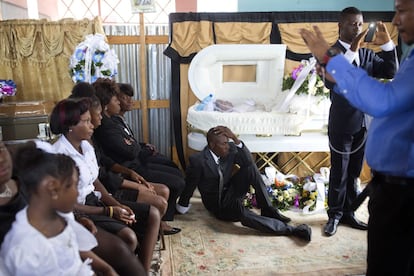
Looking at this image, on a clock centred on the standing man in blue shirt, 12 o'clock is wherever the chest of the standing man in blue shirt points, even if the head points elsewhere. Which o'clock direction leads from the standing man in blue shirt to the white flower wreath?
The white flower wreath is roughly at 1 o'clock from the standing man in blue shirt.

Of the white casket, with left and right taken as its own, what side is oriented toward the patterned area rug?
front

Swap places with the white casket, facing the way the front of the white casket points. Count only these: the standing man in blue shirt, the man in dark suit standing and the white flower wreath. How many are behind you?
0

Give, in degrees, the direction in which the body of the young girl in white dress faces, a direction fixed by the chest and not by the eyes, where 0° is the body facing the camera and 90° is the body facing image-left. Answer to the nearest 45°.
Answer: approximately 315°

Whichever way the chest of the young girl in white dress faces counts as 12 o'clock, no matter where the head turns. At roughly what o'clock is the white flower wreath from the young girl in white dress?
The white flower wreath is roughly at 8 o'clock from the young girl in white dress.

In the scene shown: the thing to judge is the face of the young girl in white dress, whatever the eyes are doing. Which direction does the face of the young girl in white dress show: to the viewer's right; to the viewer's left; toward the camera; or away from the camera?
to the viewer's right

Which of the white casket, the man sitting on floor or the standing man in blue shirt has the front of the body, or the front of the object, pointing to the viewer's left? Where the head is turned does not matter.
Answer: the standing man in blue shirt

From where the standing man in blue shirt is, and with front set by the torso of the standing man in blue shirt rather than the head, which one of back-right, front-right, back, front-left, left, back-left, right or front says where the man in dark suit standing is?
right

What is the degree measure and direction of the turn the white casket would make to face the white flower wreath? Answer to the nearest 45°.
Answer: approximately 45° to its right

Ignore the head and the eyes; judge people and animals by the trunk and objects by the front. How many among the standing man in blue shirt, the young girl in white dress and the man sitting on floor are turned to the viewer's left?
1

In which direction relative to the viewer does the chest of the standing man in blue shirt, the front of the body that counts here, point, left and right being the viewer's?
facing to the left of the viewer

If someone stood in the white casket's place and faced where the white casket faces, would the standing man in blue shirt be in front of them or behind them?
in front

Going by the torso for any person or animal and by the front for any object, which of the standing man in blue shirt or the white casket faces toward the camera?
the white casket

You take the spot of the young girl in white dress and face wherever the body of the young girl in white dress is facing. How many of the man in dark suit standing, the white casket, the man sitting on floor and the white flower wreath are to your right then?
0

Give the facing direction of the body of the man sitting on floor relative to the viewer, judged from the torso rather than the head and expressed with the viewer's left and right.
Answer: facing the viewer and to the right of the viewer

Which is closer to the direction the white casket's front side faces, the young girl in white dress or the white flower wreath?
the young girl in white dress

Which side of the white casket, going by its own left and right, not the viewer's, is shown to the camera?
front
